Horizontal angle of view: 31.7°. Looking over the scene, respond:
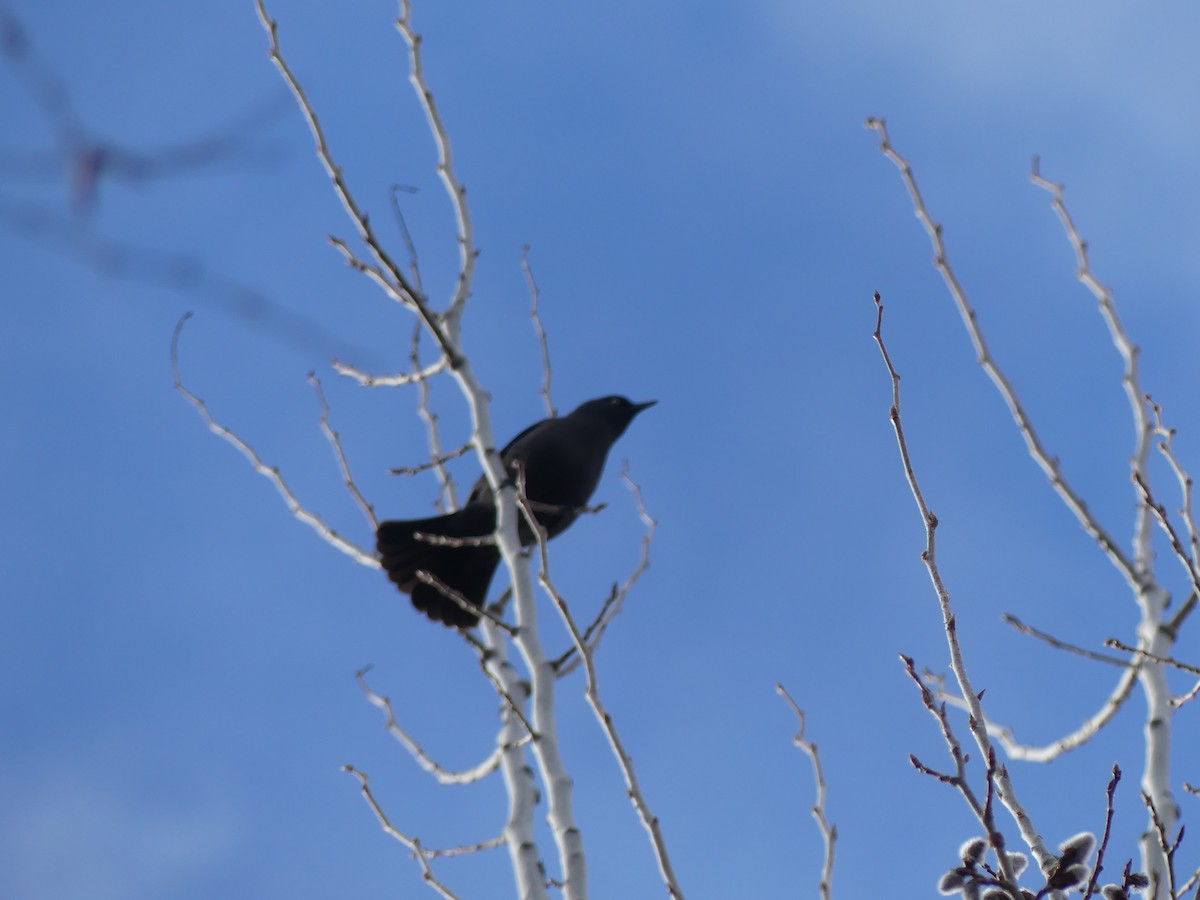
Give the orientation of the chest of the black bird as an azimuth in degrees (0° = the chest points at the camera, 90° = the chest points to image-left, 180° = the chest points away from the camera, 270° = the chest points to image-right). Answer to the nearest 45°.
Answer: approximately 270°

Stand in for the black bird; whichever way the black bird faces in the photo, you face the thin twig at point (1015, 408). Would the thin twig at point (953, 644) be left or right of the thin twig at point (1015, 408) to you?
right

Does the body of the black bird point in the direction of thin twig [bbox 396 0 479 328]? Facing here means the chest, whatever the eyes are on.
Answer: no

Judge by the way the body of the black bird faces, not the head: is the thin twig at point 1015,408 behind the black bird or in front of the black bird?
in front
